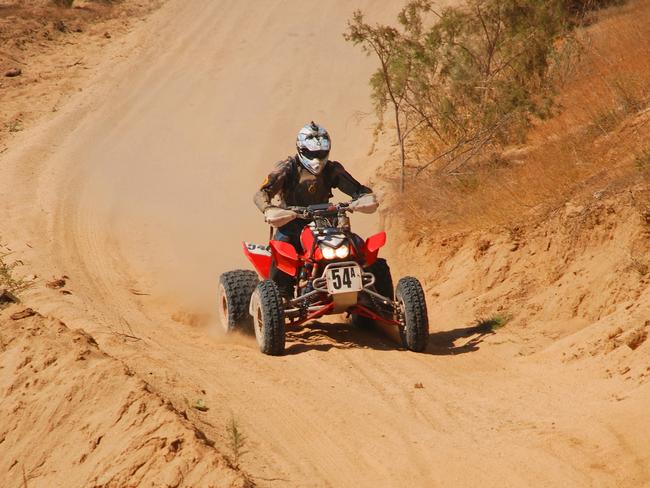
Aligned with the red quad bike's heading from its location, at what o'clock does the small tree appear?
The small tree is roughly at 7 o'clock from the red quad bike.

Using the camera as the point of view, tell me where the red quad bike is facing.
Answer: facing the viewer
